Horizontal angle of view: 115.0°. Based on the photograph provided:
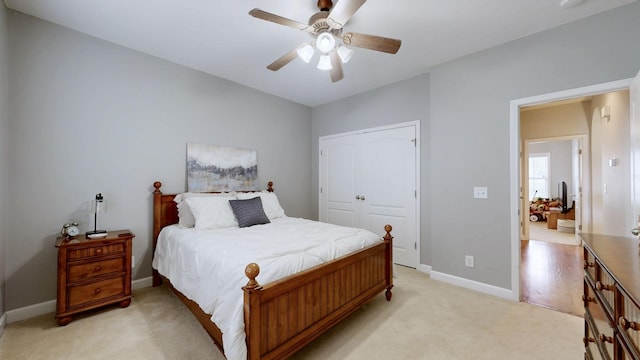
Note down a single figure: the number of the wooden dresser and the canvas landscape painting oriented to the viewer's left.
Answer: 1

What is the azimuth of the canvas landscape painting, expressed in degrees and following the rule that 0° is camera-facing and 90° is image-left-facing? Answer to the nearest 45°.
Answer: approximately 315°

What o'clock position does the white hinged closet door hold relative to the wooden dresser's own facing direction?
The white hinged closet door is roughly at 1 o'clock from the wooden dresser.

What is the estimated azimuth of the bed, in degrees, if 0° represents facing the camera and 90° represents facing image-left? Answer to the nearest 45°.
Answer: approximately 315°

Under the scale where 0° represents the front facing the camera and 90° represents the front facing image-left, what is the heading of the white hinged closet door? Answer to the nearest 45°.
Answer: approximately 45°

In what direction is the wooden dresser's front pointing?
to the viewer's left

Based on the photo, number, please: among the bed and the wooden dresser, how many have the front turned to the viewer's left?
1
